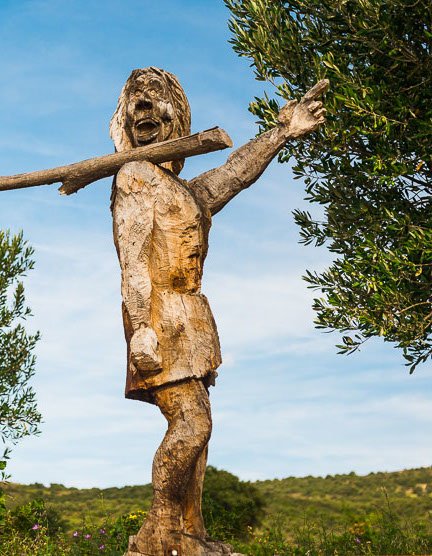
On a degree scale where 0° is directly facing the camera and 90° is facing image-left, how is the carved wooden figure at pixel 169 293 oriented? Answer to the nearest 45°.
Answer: approximately 315°
